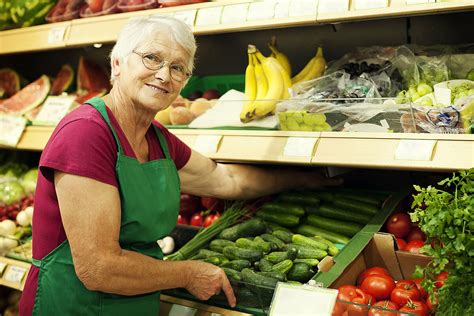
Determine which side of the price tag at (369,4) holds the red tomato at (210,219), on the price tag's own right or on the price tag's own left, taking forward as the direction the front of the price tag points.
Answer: on the price tag's own right

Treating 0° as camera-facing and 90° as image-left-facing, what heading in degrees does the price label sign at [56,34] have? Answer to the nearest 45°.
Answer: approximately 0°

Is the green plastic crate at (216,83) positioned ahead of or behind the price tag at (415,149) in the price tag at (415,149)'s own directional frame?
behind
